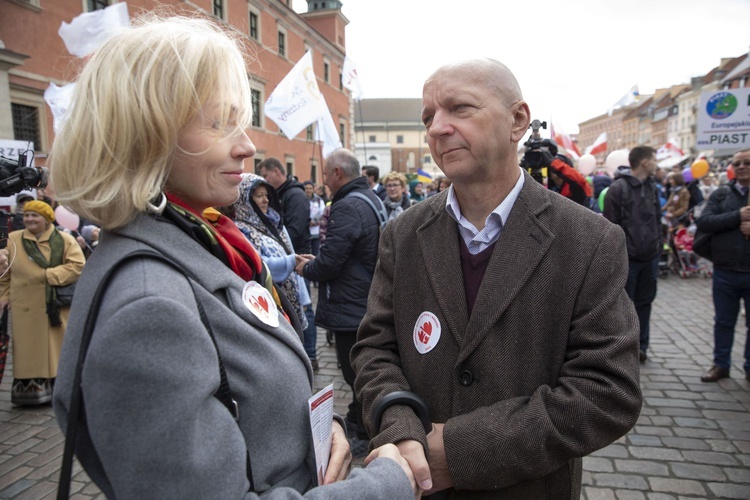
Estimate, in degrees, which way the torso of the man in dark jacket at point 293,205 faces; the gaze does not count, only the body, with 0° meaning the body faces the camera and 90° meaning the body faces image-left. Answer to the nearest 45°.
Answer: approximately 90°

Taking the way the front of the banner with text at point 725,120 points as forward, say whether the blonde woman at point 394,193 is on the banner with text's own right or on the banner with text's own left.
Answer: on the banner with text's own right

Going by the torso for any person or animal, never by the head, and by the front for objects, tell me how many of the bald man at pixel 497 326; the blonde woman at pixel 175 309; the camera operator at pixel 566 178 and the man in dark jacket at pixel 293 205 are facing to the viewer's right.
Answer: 1

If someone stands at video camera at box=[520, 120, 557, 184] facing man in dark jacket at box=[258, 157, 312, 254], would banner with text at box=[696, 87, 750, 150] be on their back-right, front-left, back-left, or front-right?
back-right

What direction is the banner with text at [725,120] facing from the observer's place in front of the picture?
facing the viewer

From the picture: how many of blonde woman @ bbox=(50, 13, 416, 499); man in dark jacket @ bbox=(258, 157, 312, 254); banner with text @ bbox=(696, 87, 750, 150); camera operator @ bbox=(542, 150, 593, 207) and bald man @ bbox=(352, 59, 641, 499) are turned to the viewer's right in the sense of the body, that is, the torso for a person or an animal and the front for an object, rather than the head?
1

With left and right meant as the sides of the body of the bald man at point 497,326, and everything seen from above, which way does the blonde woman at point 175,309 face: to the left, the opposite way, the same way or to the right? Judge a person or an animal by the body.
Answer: the opposite way

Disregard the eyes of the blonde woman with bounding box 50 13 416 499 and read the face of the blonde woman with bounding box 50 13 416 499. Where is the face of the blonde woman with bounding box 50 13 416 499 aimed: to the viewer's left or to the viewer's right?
to the viewer's right

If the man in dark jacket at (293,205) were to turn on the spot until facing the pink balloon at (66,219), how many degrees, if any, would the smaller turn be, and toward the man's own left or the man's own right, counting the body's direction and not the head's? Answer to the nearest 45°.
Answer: approximately 45° to the man's own right

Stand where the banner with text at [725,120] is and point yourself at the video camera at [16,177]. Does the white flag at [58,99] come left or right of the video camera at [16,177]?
right

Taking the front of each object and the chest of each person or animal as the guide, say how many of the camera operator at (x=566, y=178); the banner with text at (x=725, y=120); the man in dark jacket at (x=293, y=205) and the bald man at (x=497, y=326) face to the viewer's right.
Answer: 0

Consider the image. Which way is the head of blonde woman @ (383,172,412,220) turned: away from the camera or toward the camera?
toward the camera

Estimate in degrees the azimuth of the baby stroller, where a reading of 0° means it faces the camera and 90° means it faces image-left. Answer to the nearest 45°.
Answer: approximately 315°

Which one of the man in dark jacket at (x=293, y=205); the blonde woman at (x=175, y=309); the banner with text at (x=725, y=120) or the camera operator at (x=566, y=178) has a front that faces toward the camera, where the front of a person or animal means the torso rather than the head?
the banner with text

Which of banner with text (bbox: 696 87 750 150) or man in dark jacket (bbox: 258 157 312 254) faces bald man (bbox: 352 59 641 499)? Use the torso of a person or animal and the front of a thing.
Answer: the banner with text

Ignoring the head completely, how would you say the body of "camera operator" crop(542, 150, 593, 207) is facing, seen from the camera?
to the viewer's left

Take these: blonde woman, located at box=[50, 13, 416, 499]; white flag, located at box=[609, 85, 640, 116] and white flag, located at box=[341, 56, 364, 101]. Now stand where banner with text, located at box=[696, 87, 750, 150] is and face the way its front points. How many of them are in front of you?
1
